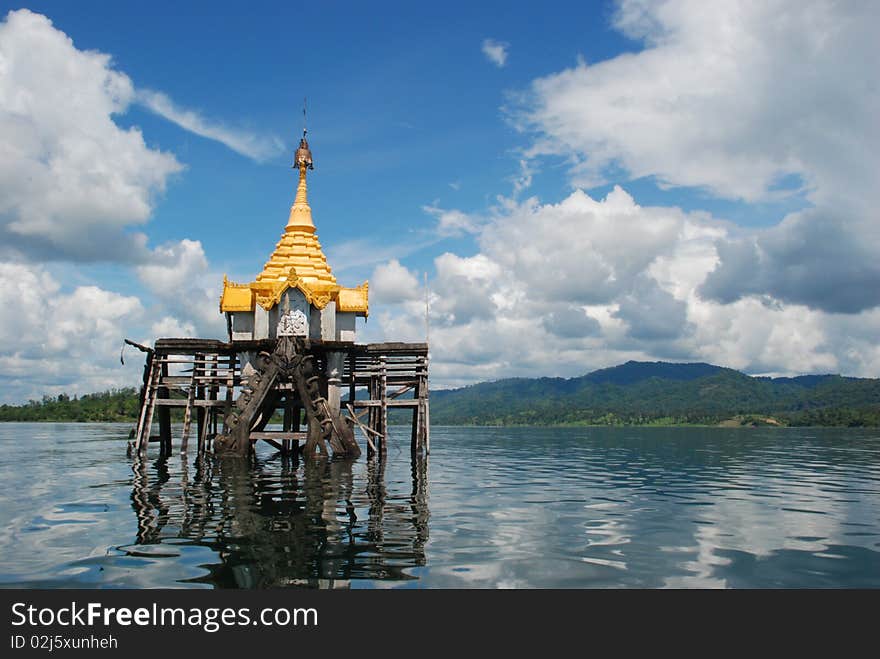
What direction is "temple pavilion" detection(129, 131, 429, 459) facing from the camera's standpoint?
toward the camera
